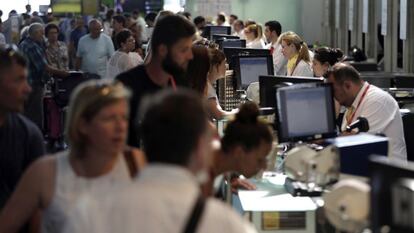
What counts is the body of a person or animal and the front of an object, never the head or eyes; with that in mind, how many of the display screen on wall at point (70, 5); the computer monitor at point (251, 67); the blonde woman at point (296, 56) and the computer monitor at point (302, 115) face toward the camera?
3

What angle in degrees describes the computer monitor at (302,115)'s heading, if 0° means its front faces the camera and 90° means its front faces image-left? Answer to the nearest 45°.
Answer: approximately 0°

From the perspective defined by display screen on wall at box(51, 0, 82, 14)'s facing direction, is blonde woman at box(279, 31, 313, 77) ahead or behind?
ahead

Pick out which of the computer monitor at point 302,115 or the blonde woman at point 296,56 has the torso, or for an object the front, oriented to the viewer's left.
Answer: the blonde woman

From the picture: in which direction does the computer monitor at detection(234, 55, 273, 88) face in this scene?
toward the camera

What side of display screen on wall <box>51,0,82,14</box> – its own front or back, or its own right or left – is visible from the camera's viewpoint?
front

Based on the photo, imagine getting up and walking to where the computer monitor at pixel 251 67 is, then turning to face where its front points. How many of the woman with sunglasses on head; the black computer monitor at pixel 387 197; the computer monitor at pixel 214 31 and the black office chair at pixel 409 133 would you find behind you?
1

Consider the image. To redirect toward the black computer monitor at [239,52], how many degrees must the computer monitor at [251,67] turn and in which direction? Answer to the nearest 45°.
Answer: approximately 180°

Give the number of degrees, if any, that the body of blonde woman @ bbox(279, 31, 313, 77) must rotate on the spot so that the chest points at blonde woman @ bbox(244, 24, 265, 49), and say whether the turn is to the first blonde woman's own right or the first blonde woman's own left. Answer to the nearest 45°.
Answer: approximately 90° to the first blonde woman's own right

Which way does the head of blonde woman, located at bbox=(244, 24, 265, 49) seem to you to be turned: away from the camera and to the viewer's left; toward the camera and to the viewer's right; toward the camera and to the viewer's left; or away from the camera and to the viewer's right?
toward the camera and to the viewer's left

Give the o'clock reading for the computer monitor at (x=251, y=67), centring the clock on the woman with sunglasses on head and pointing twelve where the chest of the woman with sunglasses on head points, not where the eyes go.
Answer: The computer monitor is roughly at 8 o'clock from the woman with sunglasses on head.

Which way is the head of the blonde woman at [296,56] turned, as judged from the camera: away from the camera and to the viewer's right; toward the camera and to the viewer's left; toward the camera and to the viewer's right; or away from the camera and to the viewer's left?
toward the camera and to the viewer's left
